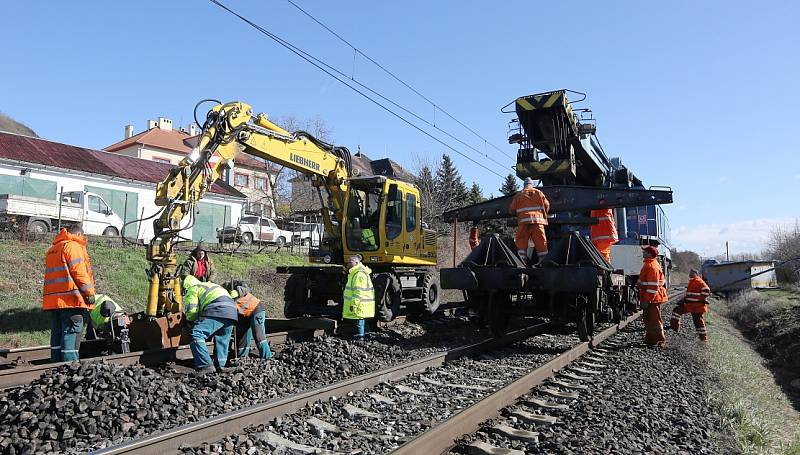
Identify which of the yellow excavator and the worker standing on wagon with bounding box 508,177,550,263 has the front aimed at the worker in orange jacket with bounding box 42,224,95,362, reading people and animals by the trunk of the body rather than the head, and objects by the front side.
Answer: the yellow excavator

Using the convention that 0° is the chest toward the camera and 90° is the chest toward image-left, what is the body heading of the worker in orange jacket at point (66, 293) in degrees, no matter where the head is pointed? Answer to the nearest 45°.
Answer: approximately 225°

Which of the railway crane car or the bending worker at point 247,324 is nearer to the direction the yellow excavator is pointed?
the bending worker

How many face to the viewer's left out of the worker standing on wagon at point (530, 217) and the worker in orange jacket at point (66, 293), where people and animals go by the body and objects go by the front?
0

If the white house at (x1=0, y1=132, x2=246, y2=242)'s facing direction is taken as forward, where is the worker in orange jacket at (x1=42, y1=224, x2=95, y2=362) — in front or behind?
in front

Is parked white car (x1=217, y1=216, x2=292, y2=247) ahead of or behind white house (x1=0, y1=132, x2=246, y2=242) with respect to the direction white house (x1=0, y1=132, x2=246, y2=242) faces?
ahead

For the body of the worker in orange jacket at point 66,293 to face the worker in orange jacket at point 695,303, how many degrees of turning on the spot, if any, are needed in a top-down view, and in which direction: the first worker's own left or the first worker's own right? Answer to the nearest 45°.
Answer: approximately 45° to the first worker's own right

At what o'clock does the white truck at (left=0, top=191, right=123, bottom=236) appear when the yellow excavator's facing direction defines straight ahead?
The white truck is roughly at 3 o'clock from the yellow excavator.
